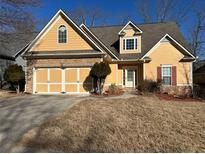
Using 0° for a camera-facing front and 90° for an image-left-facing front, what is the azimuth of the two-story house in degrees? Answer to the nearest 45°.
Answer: approximately 0°

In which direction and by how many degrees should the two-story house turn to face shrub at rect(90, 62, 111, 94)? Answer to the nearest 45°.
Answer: approximately 45° to its left
